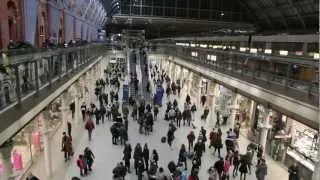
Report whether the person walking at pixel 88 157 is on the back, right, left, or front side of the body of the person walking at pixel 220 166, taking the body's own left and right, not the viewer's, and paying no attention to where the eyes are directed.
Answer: left

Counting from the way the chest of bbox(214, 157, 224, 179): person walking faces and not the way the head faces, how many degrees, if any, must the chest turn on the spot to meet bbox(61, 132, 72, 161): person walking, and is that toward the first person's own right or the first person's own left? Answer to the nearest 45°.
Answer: approximately 90° to the first person's own left

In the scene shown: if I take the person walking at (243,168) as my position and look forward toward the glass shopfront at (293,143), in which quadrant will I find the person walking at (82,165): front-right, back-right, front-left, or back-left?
back-left

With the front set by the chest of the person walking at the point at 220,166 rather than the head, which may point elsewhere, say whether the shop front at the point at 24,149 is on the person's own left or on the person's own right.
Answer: on the person's own left

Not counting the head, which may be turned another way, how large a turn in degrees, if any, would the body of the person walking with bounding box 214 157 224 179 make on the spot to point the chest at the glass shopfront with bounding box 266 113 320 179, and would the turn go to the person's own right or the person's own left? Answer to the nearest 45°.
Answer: approximately 45° to the person's own right

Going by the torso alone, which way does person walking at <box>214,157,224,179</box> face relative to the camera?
away from the camera

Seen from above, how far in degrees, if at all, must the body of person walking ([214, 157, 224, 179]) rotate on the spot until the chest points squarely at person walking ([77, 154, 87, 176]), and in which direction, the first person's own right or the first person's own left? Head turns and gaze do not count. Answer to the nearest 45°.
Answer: approximately 90° to the first person's own left

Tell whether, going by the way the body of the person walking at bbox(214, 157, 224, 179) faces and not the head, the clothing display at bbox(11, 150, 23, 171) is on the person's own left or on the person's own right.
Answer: on the person's own left
